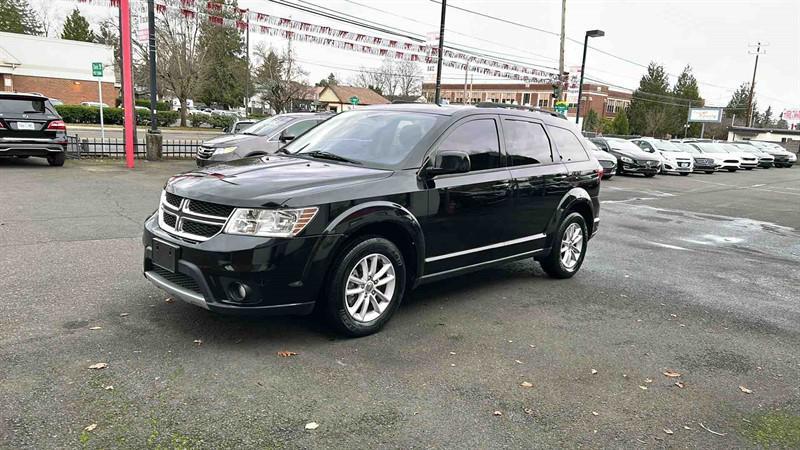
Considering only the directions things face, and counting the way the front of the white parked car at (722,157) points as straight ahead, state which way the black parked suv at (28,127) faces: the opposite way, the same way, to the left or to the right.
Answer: the opposite way

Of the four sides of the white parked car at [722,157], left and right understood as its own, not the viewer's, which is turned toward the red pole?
right

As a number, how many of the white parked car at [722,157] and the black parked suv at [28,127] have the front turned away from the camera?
1

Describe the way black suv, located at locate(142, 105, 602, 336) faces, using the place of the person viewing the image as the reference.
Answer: facing the viewer and to the left of the viewer

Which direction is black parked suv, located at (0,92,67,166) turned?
away from the camera

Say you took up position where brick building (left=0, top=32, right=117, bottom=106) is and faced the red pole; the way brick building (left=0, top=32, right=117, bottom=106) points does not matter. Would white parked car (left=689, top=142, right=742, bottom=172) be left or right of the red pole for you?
left

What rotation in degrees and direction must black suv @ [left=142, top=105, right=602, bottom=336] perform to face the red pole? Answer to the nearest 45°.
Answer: approximately 90° to its right

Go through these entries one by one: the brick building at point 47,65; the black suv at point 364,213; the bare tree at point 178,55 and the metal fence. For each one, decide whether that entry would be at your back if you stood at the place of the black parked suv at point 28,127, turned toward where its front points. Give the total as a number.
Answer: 1

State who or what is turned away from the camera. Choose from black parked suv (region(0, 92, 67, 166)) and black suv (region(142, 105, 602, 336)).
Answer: the black parked suv

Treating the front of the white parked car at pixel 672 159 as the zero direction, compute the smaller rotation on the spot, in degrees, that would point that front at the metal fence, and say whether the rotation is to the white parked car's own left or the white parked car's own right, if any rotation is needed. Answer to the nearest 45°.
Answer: approximately 90° to the white parked car's own right

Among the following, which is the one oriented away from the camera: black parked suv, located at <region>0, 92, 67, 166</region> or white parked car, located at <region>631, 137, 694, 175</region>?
the black parked suv

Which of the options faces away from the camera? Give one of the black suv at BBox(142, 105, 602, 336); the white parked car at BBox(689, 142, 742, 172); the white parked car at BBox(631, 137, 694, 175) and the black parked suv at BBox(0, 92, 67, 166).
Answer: the black parked suv

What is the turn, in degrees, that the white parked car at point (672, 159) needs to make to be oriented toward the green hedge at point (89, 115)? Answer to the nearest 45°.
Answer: approximately 135° to its right

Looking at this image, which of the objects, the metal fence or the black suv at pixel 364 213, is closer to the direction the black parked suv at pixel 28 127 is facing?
the metal fence

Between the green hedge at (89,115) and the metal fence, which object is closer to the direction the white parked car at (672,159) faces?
the metal fence

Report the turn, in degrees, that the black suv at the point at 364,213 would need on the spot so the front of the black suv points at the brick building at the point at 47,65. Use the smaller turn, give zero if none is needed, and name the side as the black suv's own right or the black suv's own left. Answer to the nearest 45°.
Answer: approximately 90° to the black suv's own right
